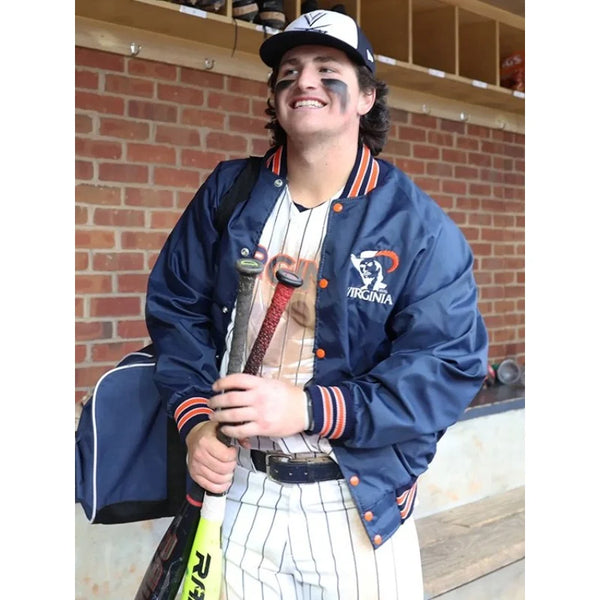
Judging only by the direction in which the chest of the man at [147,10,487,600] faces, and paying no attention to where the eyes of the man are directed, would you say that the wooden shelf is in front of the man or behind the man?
behind

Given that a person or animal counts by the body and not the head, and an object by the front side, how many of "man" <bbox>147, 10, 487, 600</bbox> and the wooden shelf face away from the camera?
0

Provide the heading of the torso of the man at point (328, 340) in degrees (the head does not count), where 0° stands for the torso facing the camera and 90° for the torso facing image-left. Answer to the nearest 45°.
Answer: approximately 45°
